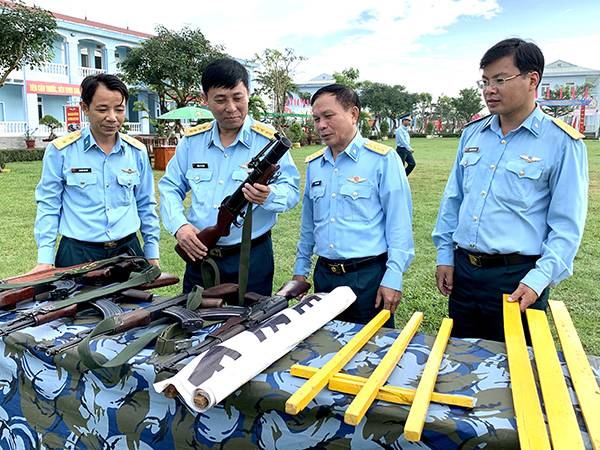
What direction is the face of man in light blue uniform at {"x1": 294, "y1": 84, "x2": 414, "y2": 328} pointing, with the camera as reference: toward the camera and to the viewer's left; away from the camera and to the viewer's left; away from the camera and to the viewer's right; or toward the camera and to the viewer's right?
toward the camera and to the viewer's left

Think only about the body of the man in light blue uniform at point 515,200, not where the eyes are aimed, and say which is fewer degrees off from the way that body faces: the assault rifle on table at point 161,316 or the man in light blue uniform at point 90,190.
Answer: the assault rifle on table

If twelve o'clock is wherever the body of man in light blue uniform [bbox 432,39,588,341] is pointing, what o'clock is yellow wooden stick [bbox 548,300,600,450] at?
The yellow wooden stick is roughly at 10 o'clock from the man in light blue uniform.

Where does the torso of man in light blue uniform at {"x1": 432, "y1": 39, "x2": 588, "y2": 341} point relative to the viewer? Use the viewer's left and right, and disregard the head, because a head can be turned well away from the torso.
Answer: facing the viewer and to the left of the viewer

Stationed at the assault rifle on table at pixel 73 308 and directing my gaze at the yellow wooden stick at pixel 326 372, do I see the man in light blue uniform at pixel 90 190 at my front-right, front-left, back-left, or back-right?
back-left

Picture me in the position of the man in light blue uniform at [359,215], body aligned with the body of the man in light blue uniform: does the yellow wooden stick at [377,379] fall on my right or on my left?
on my left

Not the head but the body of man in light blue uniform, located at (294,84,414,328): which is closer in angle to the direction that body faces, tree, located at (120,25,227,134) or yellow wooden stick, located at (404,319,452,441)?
the yellow wooden stick

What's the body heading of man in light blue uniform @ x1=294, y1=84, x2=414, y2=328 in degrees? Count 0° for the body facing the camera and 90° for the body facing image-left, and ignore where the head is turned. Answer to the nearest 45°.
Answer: approximately 45°

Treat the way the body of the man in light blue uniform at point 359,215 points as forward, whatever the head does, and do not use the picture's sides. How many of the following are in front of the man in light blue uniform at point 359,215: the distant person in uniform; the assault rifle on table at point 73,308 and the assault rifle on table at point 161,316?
2

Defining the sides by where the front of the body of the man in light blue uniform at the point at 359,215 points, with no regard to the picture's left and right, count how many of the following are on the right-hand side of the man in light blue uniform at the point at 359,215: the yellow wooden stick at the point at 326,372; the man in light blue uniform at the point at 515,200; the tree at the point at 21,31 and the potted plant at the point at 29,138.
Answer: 2

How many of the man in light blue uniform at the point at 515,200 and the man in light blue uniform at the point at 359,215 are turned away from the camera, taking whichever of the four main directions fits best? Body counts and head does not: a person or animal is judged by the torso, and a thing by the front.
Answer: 0

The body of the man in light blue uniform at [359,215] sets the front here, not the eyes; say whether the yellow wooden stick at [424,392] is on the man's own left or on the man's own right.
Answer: on the man's own left

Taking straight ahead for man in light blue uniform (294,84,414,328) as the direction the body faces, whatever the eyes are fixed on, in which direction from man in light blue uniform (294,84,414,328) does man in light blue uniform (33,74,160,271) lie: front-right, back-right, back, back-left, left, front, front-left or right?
front-right

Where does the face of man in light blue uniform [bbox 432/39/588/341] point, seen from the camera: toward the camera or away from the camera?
toward the camera

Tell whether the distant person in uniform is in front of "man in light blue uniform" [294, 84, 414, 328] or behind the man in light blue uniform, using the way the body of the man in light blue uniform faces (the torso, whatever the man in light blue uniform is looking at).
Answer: behind

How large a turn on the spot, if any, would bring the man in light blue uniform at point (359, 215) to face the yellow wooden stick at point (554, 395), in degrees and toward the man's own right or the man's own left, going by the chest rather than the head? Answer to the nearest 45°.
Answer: approximately 45° to the man's own left
